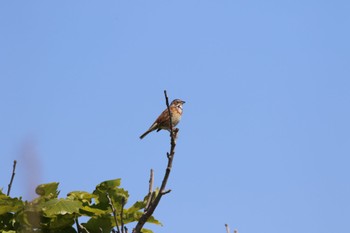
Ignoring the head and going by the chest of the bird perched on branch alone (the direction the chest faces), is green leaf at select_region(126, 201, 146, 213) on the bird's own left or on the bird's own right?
on the bird's own right

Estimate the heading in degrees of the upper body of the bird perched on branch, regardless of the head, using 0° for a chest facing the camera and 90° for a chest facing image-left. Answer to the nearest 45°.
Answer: approximately 270°

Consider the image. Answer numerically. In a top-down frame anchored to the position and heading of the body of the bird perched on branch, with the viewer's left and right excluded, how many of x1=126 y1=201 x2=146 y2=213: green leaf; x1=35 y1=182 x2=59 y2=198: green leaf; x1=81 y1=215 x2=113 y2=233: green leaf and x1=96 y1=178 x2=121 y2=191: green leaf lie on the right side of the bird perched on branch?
4
